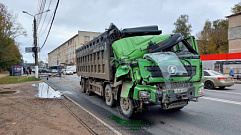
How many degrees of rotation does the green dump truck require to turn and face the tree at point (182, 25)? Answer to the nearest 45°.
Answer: approximately 135° to its left

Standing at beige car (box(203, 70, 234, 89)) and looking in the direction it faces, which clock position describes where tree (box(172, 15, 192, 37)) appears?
The tree is roughly at 1 o'clock from the beige car.

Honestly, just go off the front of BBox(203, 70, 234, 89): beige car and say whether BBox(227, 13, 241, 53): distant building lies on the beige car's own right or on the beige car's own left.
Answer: on the beige car's own right

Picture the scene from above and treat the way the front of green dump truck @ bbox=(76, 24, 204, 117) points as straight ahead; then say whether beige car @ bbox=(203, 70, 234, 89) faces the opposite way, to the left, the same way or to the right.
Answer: the opposite way

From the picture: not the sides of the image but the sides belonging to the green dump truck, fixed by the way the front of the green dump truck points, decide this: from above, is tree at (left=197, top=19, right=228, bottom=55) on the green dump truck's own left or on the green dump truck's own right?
on the green dump truck's own left

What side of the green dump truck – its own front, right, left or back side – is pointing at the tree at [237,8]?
left

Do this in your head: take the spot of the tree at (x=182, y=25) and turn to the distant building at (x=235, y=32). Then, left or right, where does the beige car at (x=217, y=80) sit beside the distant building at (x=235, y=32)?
right

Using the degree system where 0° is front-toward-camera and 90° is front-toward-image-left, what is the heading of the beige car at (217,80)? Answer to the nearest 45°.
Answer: approximately 135°

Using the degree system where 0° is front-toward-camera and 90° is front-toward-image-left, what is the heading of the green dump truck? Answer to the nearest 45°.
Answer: approximately 315°

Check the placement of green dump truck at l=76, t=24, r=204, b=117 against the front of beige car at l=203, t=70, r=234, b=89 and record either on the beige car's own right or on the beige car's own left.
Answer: on the beige car's own left
